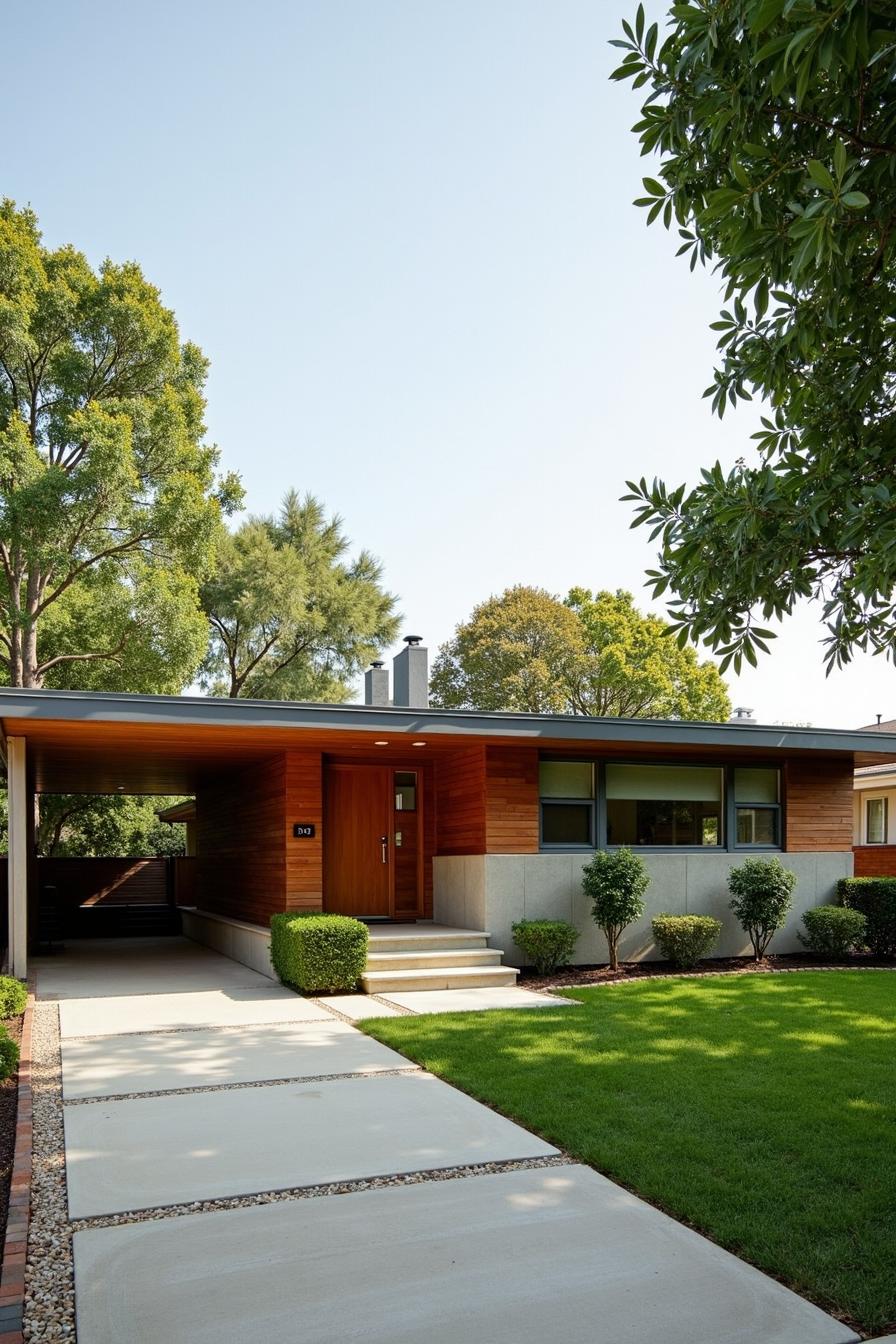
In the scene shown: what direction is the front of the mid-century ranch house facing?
toward the camera

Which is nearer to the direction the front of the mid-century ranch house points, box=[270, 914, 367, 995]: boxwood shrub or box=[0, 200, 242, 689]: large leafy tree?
the boxwood shrub

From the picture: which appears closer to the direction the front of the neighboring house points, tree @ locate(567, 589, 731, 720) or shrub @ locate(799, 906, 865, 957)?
the shrub

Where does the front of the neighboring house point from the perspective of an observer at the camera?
facing the viewer

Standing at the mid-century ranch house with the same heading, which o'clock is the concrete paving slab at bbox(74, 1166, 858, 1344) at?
The concrete paving slab is roughly at 12 o'clock from the mid-century ranch house.

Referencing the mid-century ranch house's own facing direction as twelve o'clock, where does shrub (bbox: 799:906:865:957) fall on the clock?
The shrub is roughly at 9 o'clock from the mid-century ranch house.

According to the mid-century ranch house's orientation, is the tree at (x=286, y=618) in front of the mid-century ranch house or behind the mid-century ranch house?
behind

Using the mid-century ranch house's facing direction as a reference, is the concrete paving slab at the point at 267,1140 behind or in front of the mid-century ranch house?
in front

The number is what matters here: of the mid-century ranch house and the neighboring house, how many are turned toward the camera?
2

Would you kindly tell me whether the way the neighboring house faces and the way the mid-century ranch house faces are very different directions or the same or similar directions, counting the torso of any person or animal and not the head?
same or similar directions

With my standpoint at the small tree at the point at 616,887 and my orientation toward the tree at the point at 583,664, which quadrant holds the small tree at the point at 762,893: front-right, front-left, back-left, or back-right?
front-right
